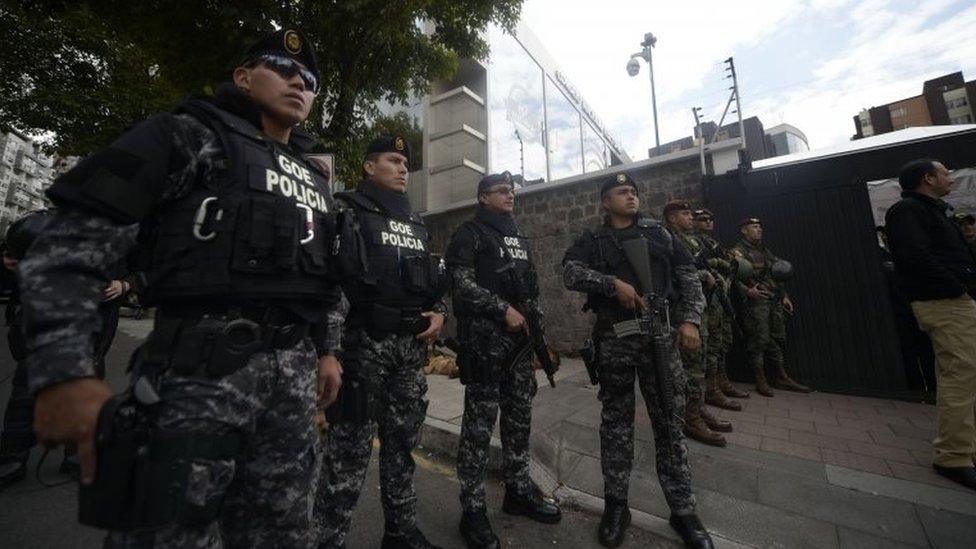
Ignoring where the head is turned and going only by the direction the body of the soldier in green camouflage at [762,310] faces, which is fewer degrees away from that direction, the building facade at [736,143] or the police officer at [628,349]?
the police officer

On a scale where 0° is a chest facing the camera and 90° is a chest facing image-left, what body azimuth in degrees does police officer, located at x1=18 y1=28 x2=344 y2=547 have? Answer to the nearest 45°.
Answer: approximately 315°
